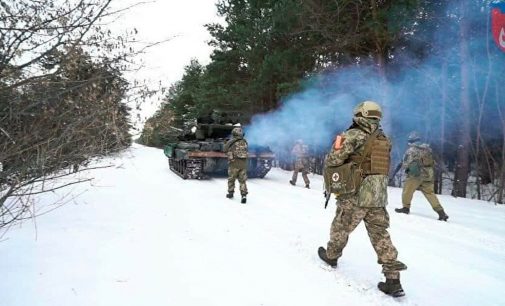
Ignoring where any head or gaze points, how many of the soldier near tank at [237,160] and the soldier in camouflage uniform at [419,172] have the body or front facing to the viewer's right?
0

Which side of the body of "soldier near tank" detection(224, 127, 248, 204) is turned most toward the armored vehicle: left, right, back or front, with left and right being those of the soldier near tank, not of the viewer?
front

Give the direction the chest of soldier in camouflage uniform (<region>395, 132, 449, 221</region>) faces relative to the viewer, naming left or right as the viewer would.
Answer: facing away from the viewer and to the left of the viewer

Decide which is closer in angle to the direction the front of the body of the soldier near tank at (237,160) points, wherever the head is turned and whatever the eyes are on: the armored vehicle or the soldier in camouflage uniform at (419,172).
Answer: the armored vehicle

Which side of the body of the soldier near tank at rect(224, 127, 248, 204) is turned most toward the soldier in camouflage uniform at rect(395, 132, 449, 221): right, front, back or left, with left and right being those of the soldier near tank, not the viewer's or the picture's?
right

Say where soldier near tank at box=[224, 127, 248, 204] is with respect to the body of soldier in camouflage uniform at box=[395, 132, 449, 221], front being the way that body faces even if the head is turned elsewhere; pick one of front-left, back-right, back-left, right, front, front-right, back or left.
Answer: front-left

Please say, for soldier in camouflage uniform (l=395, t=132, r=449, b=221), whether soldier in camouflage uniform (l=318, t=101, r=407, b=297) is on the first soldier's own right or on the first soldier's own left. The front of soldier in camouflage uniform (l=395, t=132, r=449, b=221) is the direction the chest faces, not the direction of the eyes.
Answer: on the first soldier's own left

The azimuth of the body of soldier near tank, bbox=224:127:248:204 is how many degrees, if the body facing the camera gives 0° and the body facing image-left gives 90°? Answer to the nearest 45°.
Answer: approximately 180°
